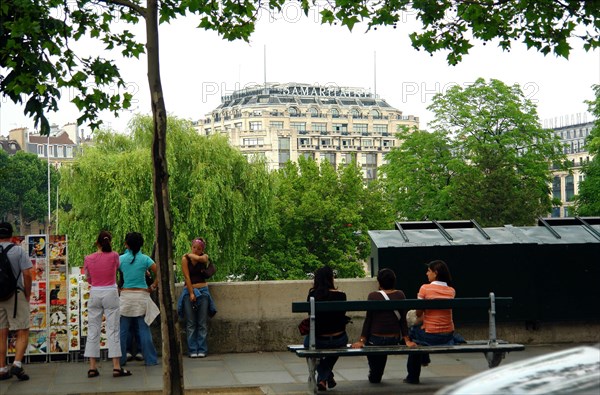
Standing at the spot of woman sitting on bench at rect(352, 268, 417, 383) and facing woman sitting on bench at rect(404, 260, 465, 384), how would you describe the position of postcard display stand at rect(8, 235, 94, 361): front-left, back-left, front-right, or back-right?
back-left

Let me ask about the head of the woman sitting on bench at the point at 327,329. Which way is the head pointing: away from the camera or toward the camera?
away from the camera

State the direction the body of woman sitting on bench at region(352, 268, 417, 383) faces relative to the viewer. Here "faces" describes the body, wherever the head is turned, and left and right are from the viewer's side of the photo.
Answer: facing away from the viewer

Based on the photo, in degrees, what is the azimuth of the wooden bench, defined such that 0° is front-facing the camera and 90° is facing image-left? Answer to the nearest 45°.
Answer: approximately 180°

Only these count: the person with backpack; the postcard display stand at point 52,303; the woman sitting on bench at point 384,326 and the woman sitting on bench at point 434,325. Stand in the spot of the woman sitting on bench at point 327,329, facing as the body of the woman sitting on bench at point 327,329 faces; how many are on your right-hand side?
2

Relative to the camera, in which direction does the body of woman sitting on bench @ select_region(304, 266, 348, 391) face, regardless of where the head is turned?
away from the camera

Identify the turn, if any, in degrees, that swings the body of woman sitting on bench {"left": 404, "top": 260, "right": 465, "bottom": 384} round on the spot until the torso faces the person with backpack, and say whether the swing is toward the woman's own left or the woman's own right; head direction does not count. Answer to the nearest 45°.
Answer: approximately 45° to the woman's own left

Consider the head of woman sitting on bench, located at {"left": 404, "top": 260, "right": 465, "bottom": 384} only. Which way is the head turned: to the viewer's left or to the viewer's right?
to the viewer's left
